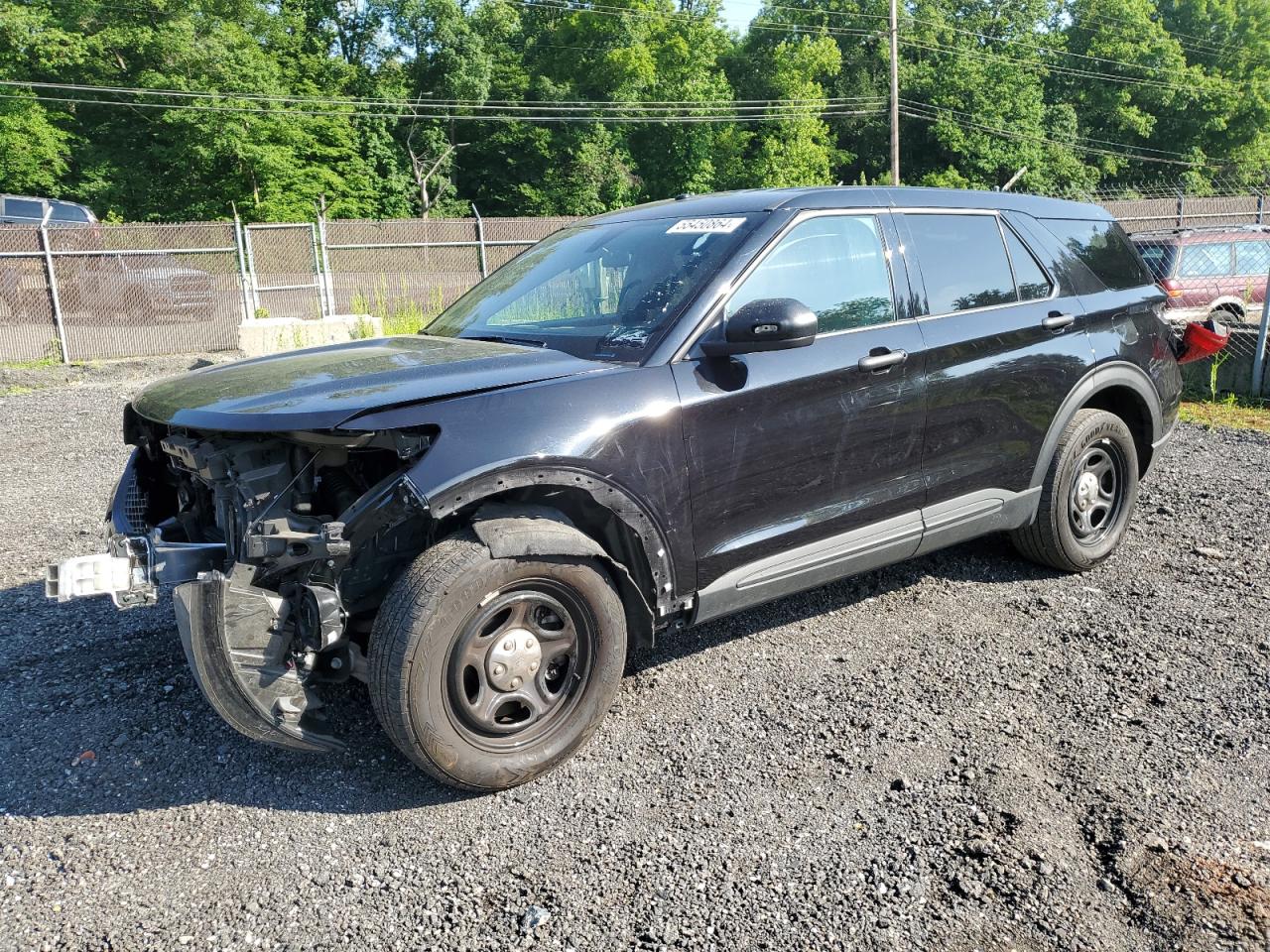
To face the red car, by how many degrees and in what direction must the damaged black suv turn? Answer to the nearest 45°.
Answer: approximately 180°

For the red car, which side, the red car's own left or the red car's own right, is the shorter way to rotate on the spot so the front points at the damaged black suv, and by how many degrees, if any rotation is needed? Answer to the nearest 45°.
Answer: approximately 135° to the red car's own right

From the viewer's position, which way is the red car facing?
facing away from the viewer and to the right of the viewer

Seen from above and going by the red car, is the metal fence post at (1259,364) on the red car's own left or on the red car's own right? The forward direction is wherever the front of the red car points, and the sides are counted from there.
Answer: on the red car's own right

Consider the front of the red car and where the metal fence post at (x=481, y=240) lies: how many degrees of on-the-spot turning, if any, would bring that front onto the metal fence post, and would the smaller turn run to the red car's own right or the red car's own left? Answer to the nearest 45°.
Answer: approximately 135° to the red car's own left

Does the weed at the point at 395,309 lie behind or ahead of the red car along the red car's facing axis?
behind

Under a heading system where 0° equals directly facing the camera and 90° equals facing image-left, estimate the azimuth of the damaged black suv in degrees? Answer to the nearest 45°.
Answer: approximately 45°

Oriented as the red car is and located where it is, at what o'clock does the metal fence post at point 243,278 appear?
The metal fence post is roughly at 7 o'clock from the red car.
